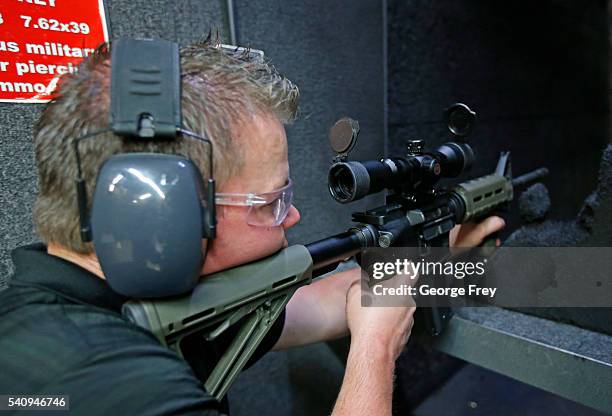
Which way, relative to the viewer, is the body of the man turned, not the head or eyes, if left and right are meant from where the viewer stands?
facing away from the viewer and to the right of the viewer
